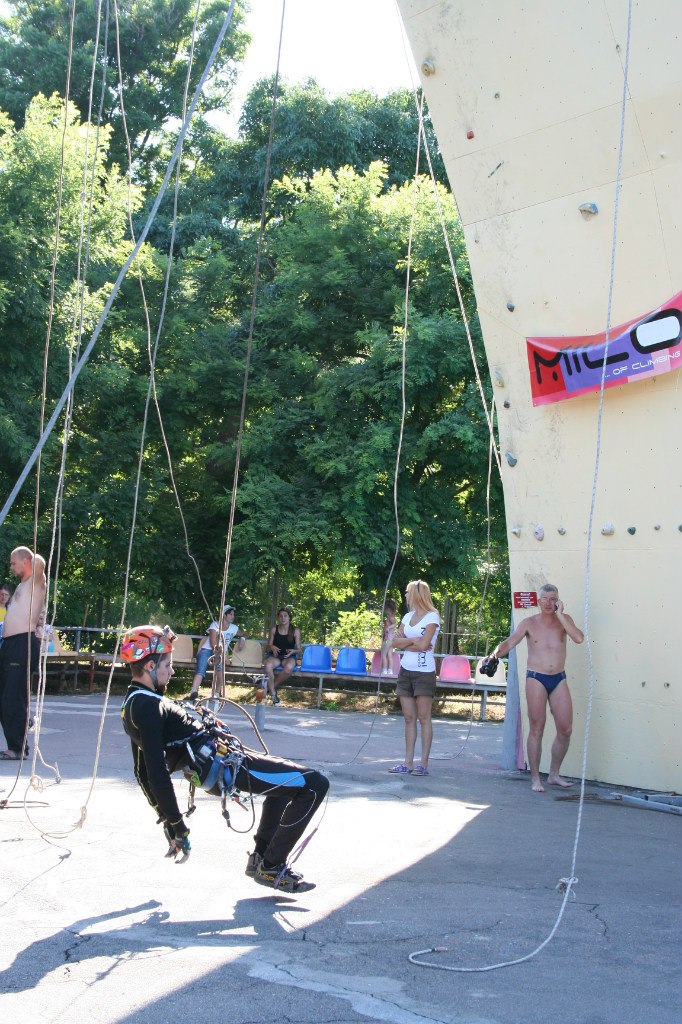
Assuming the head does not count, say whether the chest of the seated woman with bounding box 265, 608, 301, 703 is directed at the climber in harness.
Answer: yes

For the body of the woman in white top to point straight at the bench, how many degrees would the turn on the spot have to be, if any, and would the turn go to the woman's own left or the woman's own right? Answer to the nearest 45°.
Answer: approximately 135° to the woman's own right

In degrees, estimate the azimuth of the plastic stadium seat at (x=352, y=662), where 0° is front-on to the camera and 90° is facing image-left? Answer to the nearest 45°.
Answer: approximately 0°

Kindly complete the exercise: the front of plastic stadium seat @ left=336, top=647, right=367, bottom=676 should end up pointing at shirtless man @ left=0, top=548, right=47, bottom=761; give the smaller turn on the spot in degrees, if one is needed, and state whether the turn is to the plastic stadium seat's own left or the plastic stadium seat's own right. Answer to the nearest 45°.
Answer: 0° — it already faces them

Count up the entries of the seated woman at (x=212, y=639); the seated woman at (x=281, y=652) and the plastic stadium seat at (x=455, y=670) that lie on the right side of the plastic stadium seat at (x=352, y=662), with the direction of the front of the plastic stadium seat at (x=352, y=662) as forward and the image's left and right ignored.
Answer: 2

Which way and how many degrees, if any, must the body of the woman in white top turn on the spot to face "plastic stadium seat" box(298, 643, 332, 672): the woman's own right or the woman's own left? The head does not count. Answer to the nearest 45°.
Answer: approximately 135° to the woman's own right
